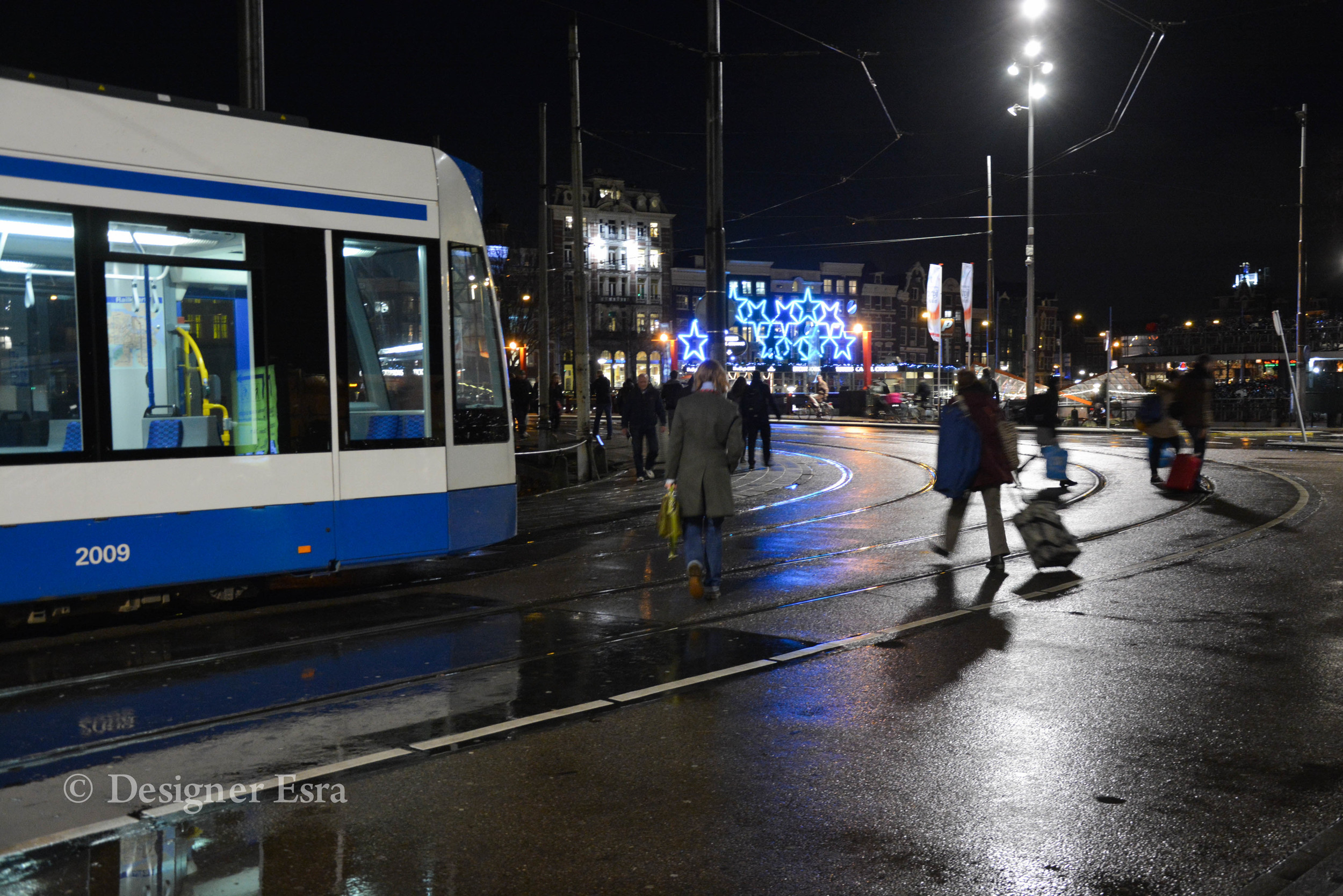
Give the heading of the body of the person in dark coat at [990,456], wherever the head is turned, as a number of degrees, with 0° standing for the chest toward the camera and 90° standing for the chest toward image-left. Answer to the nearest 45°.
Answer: approximately 90°

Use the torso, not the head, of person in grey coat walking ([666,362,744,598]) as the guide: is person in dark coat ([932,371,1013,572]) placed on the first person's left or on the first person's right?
on the first person's right

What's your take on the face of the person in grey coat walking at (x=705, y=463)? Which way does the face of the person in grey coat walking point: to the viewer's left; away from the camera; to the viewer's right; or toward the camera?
away from the camera

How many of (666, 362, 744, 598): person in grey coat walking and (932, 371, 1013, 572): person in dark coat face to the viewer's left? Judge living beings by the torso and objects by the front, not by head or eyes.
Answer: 1

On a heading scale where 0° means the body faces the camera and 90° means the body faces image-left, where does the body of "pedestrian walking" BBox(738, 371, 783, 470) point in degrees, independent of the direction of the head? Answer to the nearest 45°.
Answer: approximately 180°

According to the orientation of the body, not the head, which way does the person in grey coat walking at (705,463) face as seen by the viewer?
away from the camera

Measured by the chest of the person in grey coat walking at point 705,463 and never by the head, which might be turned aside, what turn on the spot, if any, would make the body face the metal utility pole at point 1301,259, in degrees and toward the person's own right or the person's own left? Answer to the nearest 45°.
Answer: approximately 45° to the person's own right
